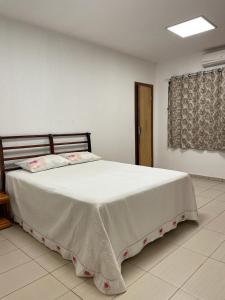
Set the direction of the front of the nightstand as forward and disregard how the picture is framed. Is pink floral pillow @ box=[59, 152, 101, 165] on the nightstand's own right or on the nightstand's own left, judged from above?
on the nightstand's own left

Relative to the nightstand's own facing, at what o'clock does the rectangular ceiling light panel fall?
The rectangular ceiling light panel is roughly at 11 o'clock from the nightstand.

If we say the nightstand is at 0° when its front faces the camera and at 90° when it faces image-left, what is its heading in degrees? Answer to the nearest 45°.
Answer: approximately 315°

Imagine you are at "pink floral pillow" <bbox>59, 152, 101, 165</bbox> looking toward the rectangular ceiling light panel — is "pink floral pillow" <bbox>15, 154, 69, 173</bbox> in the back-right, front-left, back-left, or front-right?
back-right

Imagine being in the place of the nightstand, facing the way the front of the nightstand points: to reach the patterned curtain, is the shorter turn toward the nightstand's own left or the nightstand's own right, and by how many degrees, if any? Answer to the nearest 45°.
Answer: approximately 45° to the nightstand's own left

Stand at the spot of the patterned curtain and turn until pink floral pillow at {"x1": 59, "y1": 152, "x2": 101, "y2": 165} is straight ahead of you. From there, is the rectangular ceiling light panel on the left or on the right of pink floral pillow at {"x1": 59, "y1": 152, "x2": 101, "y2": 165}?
left

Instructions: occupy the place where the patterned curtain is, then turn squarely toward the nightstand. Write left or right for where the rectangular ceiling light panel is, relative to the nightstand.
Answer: left
